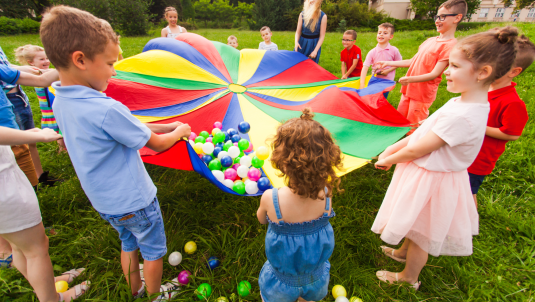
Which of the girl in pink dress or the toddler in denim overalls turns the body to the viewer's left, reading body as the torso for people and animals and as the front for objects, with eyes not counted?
the girl in pink dress

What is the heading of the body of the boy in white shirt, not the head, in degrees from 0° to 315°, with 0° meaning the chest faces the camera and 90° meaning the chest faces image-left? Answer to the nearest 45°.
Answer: approximately 0°

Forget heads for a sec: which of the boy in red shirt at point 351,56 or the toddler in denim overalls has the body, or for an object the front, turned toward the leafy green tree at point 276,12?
the toddler in denim overalls

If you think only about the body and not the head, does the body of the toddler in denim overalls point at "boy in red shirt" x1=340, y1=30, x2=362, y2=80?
yes

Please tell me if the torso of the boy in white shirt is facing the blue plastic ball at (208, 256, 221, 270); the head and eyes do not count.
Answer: yes

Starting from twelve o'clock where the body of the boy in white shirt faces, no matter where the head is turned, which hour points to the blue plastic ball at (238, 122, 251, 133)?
The blue plastic ball is roughly at 12 o'clock from the boy in white shirt.

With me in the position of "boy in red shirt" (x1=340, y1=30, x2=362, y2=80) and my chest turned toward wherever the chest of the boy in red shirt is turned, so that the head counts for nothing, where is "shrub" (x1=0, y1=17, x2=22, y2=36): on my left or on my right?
on my right

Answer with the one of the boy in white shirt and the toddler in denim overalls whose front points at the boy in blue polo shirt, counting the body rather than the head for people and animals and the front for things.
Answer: the boy in white shirt

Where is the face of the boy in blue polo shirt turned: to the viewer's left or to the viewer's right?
to the viewer's right

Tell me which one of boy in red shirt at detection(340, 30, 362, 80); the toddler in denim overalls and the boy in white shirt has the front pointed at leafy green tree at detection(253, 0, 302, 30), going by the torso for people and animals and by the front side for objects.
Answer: the toddler in denim overalls

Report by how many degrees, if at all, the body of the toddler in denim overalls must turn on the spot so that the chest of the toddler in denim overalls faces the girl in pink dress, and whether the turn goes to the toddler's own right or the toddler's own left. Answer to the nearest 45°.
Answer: approximately 45° to the toddler's own right
